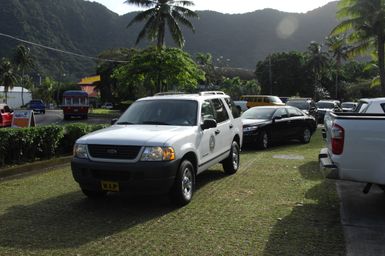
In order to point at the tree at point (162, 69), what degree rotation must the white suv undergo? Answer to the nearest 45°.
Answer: approximately 135° to its right

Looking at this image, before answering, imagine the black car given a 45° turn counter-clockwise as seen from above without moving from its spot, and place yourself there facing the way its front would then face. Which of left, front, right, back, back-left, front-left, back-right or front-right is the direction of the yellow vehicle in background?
back

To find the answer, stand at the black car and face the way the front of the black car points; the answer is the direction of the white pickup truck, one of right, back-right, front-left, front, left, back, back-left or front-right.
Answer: front-left

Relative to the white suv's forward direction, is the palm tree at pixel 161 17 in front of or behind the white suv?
behind

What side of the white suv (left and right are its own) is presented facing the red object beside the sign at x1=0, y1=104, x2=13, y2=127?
right

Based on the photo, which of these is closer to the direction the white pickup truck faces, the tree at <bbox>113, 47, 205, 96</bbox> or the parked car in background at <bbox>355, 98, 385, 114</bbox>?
the parked car in background

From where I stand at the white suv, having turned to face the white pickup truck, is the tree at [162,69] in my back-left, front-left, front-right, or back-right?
back-left

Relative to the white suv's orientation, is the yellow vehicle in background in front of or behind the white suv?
behind

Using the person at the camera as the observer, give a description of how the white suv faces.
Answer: facing the viewer and to the left of the viewer
